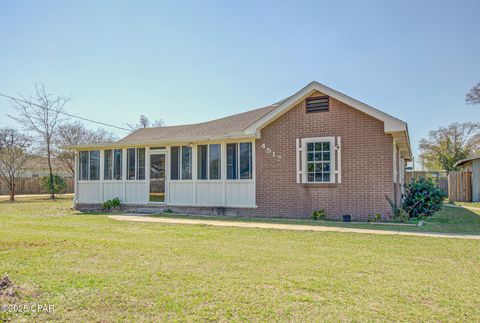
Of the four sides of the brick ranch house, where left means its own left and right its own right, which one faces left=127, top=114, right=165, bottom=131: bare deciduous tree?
back

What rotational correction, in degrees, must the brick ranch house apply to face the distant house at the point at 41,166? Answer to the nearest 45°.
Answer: approximately 135° to its right

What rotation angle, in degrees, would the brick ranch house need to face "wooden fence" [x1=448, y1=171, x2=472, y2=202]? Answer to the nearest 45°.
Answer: approximately 135° to its left

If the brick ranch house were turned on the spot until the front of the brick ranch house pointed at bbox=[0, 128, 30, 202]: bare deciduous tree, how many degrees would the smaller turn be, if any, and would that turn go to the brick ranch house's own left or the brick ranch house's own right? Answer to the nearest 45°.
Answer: approximately 135° to the brick ranch house's own right

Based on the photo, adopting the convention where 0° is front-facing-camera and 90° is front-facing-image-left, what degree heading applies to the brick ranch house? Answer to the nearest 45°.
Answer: approximately 0°

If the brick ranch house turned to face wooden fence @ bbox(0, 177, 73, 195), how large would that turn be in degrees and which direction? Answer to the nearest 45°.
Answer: approximately 135° to its right
